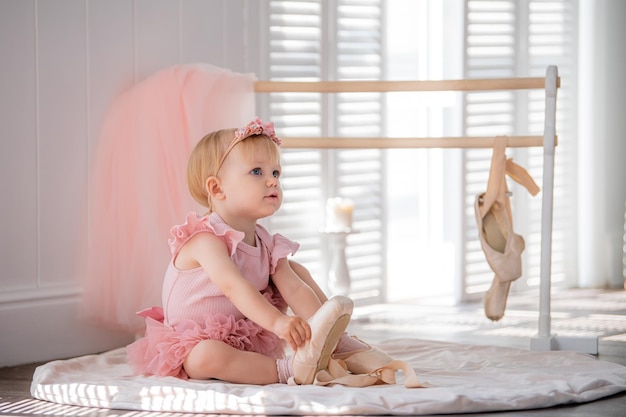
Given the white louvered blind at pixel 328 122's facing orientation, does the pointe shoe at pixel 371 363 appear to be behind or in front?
in front

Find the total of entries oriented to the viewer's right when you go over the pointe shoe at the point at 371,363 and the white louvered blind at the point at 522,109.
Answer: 1

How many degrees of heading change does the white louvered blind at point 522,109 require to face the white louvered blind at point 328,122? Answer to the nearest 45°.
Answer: approximately 45° to its right

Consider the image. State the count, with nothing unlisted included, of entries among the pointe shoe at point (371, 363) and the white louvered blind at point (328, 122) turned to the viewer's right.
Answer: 1

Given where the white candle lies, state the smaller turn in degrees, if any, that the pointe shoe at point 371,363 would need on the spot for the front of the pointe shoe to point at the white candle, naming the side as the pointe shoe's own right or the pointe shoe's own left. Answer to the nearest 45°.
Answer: approximately 90° to the pointe shoe's own left

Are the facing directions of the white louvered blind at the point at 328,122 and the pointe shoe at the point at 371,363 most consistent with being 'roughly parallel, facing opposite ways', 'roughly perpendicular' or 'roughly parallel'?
roughly perpendicular

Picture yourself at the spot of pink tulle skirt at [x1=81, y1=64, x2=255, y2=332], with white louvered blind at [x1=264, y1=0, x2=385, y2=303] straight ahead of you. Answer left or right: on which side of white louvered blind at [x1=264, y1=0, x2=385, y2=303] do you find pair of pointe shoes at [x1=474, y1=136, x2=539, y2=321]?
right

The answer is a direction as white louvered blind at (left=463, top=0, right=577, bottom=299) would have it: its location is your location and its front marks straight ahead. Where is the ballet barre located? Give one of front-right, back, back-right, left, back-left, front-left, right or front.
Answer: front

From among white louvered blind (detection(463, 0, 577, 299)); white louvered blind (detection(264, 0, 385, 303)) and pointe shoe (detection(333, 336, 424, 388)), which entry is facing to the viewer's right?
the pointe shoe

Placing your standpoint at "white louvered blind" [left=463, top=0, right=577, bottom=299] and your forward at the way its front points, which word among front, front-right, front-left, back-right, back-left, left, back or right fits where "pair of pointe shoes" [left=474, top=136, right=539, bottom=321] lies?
front

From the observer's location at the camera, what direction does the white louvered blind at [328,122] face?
facing the viewer

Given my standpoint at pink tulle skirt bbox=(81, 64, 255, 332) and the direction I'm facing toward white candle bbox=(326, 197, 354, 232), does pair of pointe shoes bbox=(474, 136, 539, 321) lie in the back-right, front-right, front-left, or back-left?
front-right

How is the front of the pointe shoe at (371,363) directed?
to the viewer's right
